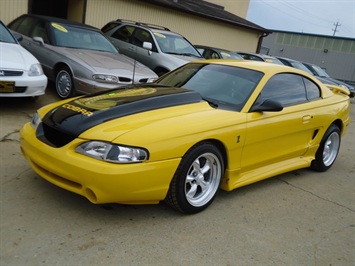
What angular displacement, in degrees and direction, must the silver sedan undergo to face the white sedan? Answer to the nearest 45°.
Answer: approximately 90° to its right

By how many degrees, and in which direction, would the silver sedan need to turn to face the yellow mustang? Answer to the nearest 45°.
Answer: approximately 45° to its right

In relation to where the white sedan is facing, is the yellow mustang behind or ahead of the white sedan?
ahead

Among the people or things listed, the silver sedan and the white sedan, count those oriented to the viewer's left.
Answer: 0

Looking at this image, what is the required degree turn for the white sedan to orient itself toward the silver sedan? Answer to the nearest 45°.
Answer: approximately 90° to its left

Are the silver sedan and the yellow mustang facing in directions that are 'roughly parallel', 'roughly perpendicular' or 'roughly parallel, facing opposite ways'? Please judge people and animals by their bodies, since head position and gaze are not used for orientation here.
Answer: roughly perpendicular

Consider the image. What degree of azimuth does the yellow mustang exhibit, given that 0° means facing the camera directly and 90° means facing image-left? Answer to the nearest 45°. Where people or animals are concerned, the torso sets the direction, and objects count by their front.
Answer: approximately 45°

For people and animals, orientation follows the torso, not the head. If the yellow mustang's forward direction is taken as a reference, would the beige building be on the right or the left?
on its right

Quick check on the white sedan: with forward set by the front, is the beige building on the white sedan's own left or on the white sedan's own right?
on the white sedan's own left

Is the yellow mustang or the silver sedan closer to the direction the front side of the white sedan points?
the yellow mustang

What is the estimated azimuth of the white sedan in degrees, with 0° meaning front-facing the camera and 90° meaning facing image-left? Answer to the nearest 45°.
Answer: approximately 315°

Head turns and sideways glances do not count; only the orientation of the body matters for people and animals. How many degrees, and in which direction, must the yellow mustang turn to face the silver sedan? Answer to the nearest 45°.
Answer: approximately 90° to its right
